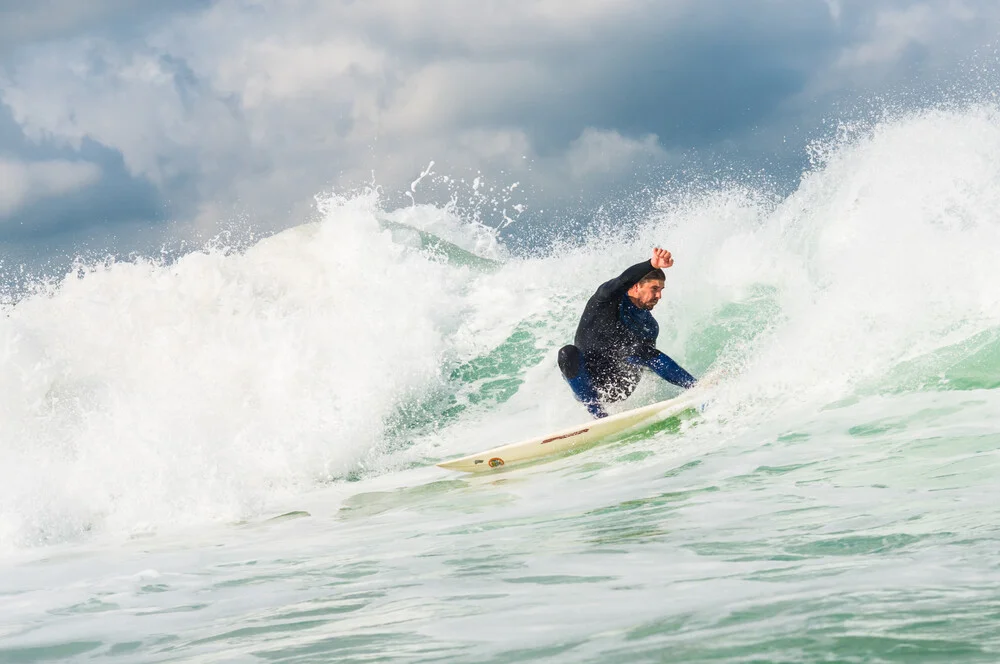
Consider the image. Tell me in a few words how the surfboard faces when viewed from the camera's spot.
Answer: facing to the left of the viewer
